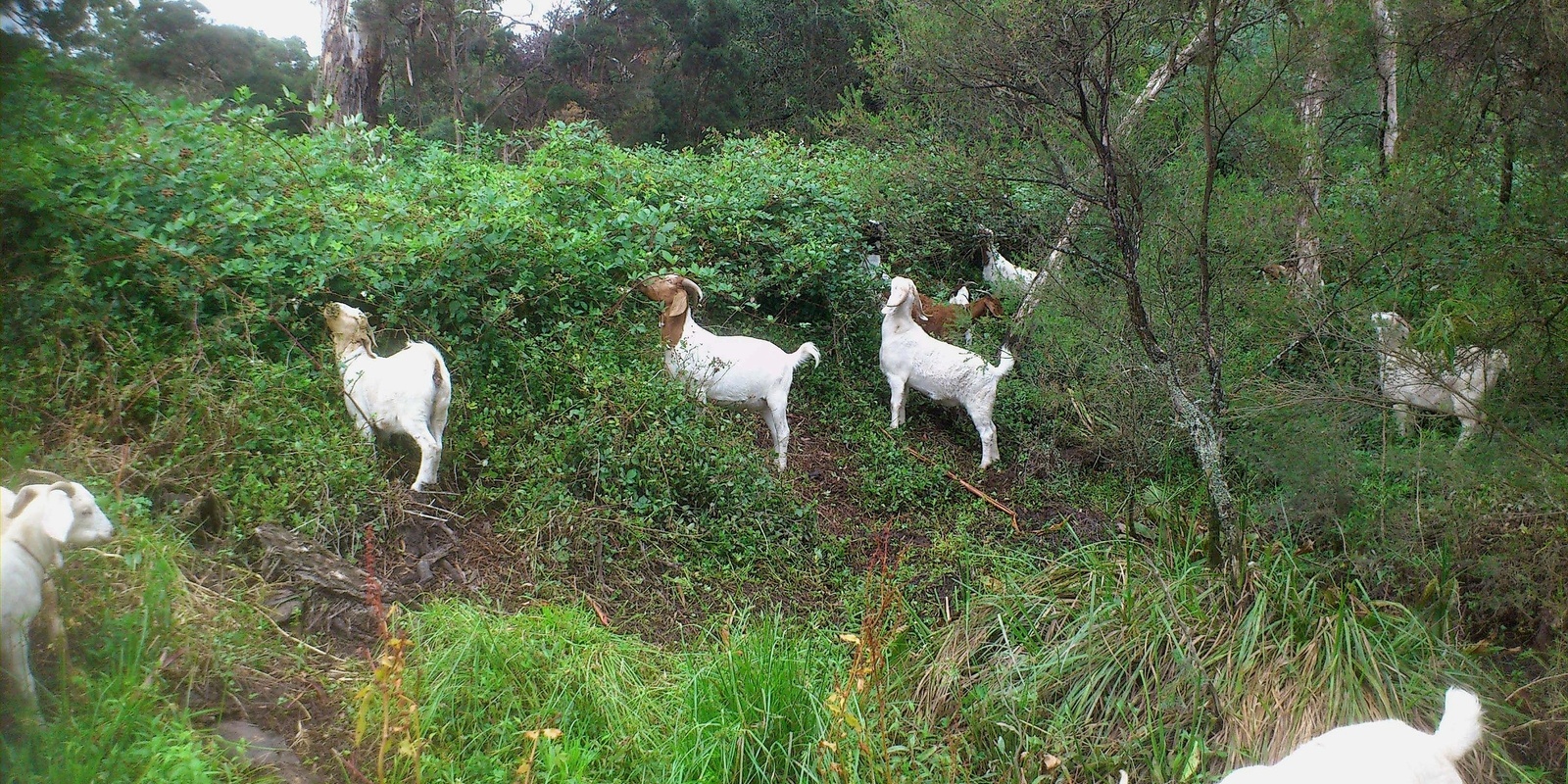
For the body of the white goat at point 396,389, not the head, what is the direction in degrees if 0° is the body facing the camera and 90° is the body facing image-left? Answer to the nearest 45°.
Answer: approximately 135°

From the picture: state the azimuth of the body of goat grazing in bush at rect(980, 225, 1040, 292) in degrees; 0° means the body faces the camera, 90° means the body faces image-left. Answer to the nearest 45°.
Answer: approximately 90°

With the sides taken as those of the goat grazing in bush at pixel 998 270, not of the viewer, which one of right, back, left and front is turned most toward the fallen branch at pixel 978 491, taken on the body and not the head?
left

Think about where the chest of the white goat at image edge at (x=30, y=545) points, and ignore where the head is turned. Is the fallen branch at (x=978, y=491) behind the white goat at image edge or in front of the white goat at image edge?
in front

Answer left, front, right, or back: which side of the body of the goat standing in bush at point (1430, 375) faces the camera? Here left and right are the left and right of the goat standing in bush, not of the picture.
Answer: left

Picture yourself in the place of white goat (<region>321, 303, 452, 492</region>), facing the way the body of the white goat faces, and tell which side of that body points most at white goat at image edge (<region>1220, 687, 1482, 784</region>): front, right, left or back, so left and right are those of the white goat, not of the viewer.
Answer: back

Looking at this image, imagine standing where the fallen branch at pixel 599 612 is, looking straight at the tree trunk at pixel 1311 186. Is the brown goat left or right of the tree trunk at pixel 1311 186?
left

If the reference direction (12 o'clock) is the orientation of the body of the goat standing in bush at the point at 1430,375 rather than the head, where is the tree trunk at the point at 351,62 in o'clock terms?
The tree trunk is roughly at 12 o'clock from the goat standing in bush.
